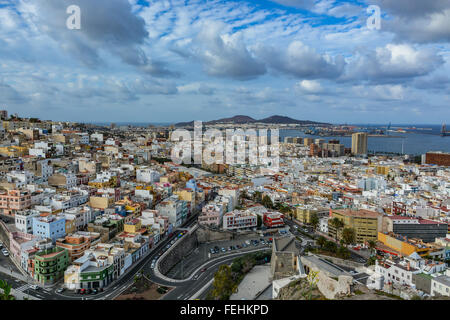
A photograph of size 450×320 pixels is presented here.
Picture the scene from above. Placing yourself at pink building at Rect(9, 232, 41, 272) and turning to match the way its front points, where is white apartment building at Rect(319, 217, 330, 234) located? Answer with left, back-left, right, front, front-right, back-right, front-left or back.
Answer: back-left

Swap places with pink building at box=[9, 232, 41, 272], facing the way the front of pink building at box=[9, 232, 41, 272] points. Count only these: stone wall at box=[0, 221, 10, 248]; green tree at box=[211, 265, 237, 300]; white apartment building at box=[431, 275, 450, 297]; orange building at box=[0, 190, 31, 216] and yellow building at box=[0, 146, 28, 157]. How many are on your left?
2

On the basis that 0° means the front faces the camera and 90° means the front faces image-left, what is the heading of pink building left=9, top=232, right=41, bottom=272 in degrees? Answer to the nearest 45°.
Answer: approximately 45°

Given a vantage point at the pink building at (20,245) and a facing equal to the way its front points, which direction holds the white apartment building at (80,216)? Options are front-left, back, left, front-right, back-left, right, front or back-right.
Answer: back

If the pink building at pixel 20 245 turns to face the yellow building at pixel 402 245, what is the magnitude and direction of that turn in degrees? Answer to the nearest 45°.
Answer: approximately 135° to its left

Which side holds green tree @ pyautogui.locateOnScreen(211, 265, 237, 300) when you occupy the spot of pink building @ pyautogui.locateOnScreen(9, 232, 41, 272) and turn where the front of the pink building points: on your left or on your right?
on your left

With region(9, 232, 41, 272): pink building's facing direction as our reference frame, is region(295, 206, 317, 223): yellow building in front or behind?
behind

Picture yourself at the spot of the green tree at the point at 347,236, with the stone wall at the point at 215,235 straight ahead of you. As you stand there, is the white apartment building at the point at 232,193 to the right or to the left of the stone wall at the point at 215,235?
right

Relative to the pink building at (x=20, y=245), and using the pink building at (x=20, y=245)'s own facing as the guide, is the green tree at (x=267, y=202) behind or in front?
behind

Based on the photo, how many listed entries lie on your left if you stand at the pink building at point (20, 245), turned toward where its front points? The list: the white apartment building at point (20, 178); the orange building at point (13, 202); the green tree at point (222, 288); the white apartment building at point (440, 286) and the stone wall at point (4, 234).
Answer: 2

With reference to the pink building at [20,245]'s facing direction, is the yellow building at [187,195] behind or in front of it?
behind

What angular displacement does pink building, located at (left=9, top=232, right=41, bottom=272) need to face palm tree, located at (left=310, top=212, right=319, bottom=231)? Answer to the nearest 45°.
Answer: approximately 135° to its left

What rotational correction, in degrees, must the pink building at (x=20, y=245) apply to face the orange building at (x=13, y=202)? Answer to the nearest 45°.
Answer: approximately 135° to its right

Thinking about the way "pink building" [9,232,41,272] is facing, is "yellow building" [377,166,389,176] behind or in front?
behind

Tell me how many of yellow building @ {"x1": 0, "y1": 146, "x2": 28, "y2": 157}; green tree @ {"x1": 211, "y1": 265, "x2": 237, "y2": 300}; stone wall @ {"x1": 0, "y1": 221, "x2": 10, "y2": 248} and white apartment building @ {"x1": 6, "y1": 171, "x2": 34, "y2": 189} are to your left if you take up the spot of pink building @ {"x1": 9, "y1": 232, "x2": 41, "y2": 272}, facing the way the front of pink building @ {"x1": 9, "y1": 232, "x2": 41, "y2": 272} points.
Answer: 1
